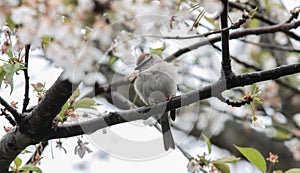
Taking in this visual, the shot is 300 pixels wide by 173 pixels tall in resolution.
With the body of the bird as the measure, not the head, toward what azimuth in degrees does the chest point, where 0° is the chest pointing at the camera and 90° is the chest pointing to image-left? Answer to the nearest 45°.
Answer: approximately 45°
